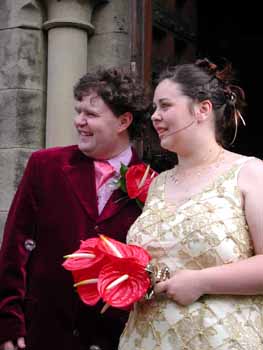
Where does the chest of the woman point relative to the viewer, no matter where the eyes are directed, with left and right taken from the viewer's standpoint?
facing the viewer and to the left of the viewer

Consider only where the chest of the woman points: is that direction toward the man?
no

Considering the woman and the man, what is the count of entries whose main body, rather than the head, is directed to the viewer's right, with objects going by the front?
0

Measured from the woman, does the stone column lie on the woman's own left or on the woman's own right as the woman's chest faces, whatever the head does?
on the woman's own right

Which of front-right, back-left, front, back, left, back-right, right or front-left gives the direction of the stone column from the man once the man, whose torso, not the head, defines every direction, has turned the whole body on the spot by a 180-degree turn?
front

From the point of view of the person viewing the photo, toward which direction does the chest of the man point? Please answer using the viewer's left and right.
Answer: facing the viewer
